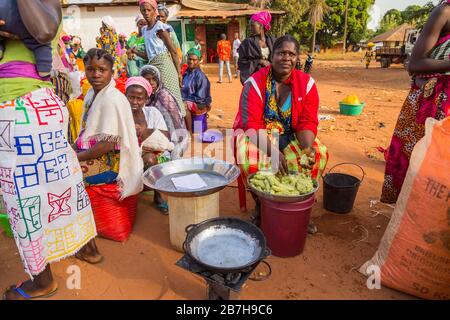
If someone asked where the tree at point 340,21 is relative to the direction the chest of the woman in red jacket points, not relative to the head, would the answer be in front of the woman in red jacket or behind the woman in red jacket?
behind

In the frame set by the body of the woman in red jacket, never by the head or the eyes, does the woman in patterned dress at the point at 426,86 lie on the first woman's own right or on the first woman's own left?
on the first woman's own left

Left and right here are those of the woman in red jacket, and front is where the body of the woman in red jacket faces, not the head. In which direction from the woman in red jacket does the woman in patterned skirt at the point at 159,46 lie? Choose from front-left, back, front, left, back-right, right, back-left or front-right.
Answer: back-right

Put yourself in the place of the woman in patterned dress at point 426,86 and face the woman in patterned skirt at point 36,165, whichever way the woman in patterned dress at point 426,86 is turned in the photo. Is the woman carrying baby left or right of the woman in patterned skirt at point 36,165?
right

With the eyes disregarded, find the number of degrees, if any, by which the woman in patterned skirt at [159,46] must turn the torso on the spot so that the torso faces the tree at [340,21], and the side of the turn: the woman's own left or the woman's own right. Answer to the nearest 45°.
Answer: approximately 180°

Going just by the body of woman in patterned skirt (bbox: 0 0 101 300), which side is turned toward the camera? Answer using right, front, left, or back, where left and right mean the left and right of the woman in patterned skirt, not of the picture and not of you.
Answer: left

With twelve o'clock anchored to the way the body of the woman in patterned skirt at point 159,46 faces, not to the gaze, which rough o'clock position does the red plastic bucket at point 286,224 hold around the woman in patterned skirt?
The red plastic bucket is roughly at 10 o'clock from the woman in patterned skirt.

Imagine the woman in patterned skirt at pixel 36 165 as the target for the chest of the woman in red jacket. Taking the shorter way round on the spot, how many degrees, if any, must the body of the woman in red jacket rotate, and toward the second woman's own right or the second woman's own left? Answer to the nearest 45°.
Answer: approximately 45° to the second woman's own right

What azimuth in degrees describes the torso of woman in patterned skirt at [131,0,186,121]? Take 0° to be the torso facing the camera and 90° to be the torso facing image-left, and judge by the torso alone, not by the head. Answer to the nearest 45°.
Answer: approximately 45°
